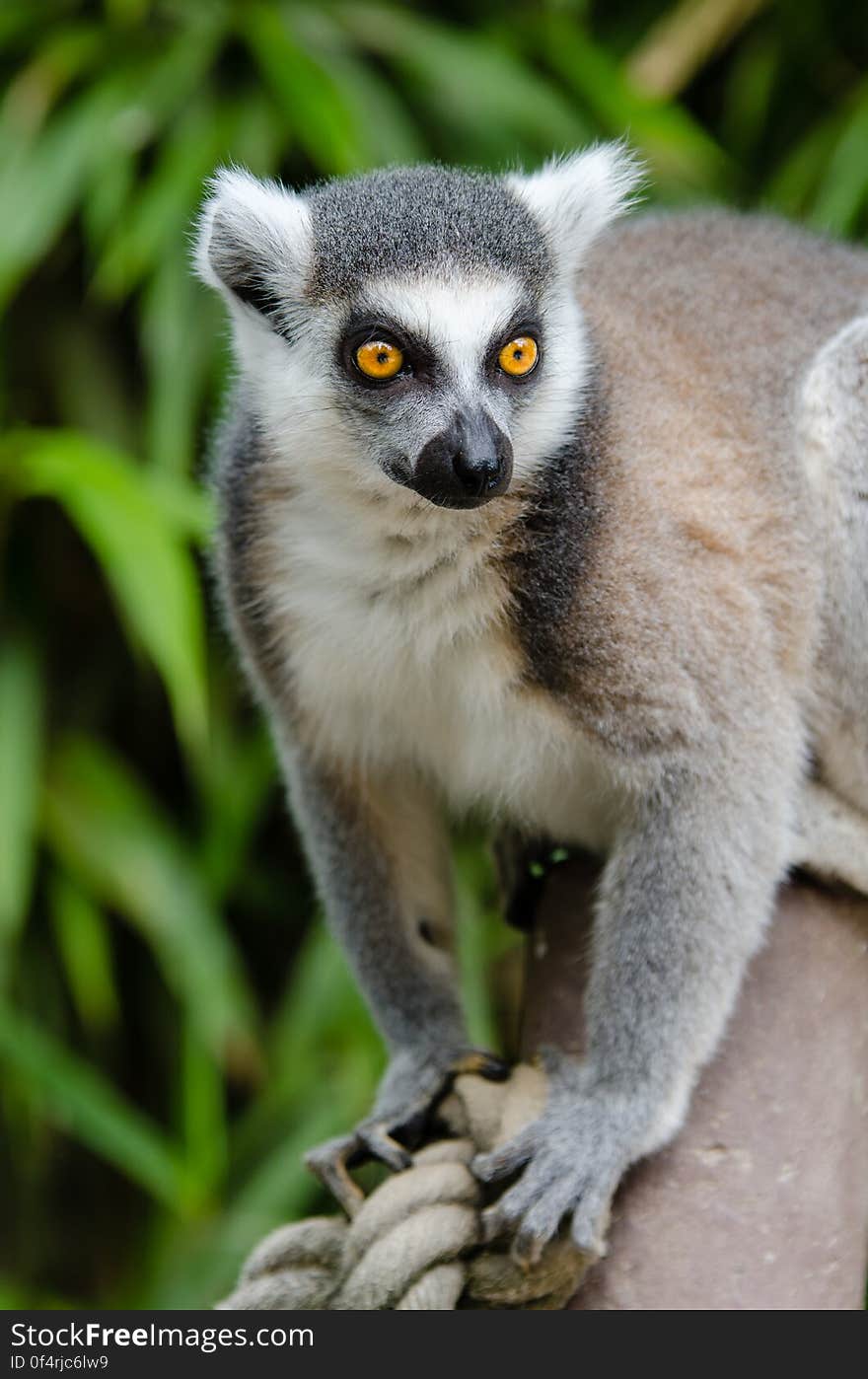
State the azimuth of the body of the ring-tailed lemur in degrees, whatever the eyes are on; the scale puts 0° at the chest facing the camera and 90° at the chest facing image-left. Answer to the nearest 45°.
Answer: approximately 45°

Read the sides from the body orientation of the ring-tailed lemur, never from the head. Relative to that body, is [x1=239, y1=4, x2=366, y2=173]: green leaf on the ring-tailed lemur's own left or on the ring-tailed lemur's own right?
on the ring-tailed lemur's own right

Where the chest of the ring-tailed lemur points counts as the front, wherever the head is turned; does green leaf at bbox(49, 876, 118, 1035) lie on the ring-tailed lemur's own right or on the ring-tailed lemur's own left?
on the ring-tailed lemur's own right

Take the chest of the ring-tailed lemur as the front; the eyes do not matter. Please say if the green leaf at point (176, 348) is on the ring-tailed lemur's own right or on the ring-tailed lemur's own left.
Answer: on the ring-tailed lemur's own right

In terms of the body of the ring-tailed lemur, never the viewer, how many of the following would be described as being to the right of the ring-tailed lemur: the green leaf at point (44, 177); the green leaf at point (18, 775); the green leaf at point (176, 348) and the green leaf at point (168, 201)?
4

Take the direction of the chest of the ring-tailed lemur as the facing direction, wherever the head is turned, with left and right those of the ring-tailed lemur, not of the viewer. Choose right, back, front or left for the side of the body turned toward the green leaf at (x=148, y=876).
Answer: right

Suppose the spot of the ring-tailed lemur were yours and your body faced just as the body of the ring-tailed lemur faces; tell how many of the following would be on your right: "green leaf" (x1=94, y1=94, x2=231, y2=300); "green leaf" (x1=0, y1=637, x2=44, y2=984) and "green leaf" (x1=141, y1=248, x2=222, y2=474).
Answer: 3

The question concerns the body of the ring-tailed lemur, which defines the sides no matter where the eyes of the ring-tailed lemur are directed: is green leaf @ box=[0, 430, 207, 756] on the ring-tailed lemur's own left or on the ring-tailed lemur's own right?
on the ring-tailed lemur's own right

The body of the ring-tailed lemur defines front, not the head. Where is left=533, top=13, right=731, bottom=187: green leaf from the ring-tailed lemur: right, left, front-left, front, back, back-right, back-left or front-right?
back-right
